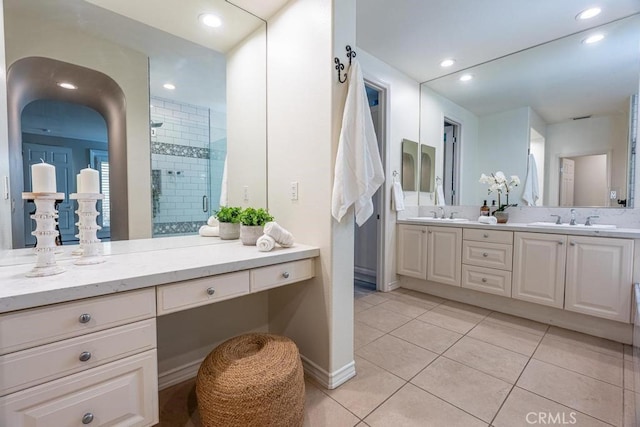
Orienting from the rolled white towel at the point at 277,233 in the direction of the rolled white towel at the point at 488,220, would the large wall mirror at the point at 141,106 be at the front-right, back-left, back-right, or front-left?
back-left

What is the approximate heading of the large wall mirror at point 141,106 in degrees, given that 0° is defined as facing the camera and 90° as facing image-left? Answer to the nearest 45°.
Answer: approximately 0°

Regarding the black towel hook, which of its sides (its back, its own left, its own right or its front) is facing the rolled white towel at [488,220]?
left

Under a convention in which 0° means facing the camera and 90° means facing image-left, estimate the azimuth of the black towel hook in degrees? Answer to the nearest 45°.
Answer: approximately 315°

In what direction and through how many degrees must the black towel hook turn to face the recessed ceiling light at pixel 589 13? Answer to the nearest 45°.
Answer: approximately 90° to its left

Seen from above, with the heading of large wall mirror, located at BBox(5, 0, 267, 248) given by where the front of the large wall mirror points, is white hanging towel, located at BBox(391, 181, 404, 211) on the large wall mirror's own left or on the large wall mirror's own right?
on the large wall mirror's own left
